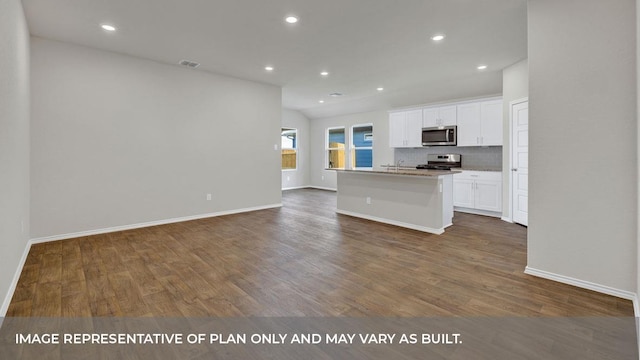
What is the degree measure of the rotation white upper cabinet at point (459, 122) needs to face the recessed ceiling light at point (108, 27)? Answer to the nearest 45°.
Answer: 0° — it already faces it

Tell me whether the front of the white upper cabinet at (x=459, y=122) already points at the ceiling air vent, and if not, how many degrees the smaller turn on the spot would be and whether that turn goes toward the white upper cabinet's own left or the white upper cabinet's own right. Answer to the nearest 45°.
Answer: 0° — it already faces it

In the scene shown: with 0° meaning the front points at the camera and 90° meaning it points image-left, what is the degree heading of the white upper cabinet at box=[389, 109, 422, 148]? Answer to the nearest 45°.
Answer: approximately 45°

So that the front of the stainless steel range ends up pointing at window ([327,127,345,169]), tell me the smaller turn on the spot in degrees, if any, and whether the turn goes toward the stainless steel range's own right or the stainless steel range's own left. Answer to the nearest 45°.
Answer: approximately 90° to the stainless steel range's own right

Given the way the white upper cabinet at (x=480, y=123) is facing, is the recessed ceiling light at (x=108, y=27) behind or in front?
in front

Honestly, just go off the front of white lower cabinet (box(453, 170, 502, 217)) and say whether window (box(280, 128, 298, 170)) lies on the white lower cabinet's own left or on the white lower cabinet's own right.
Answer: on the white lower cabinet's own right

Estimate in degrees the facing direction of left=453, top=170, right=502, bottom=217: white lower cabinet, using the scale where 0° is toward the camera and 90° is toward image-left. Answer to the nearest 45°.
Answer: approximately 45°
